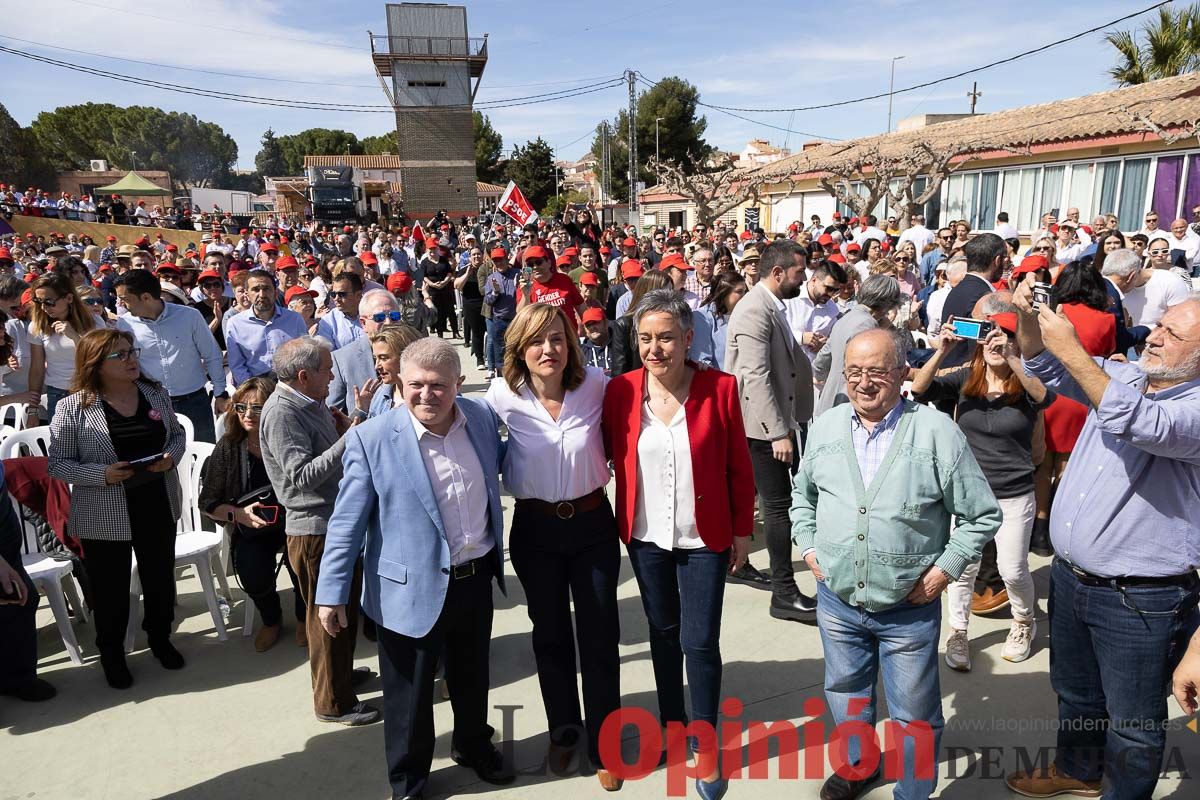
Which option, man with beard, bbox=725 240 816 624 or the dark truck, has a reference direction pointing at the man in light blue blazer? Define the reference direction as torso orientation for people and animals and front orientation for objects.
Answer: the dark truck

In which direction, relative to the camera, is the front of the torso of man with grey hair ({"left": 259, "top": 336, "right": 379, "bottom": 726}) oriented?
to the viewer's right

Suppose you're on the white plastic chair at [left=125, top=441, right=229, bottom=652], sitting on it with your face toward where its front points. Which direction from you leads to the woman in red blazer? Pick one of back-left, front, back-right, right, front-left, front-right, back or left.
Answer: front-left

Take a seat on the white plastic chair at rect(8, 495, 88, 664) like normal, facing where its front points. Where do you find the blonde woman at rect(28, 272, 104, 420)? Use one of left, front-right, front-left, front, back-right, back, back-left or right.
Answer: back-left

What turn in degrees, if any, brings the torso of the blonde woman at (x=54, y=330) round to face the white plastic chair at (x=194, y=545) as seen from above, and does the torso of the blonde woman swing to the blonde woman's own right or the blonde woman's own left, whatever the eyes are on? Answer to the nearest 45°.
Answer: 0° — they already face it

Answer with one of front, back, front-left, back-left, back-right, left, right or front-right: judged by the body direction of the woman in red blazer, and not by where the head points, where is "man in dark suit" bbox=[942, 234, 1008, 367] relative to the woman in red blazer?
back-left

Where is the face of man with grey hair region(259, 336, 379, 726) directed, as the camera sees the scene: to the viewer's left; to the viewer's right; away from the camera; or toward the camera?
to the viewer's right

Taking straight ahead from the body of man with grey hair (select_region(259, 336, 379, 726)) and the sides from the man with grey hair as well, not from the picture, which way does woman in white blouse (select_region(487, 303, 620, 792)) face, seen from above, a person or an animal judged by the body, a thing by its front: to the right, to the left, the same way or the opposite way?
to the right

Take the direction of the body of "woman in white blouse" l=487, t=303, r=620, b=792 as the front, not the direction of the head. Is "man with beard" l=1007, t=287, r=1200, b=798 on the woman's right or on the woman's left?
on the woman's left

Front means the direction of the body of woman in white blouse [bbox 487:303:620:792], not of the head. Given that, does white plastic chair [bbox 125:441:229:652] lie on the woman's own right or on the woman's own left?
on the woman's own right
